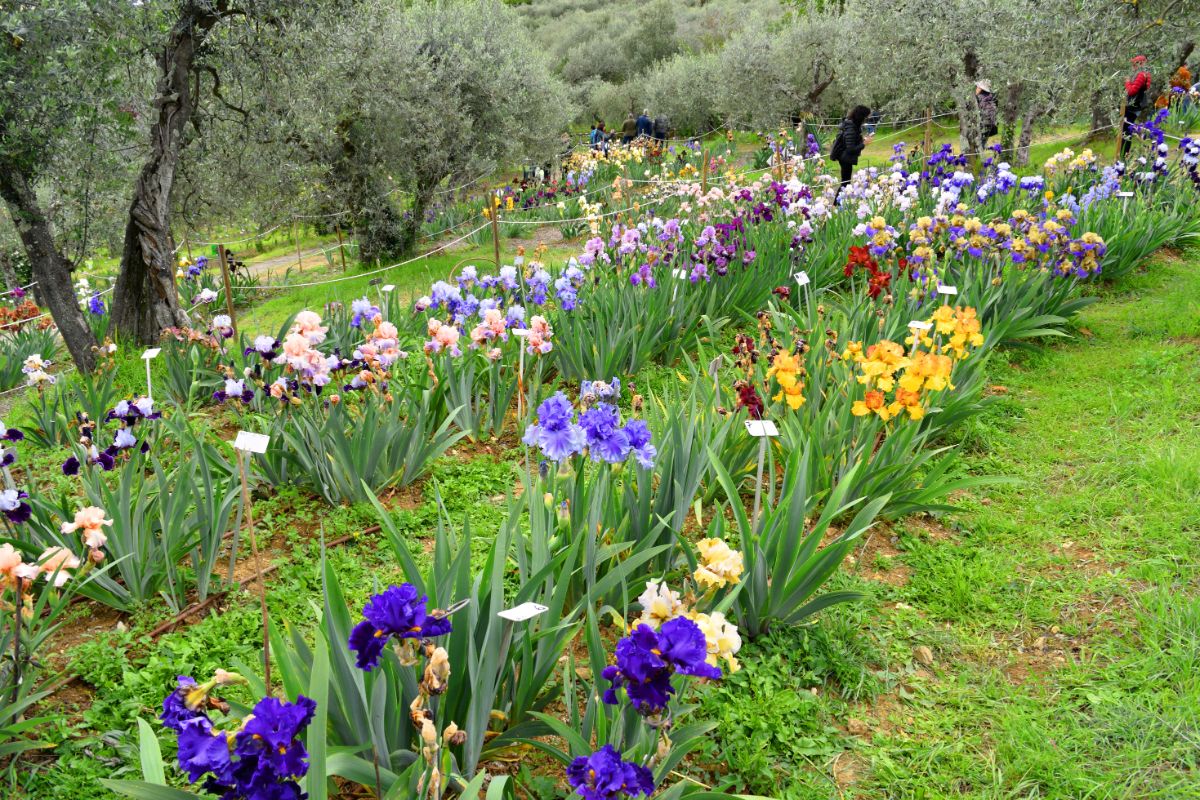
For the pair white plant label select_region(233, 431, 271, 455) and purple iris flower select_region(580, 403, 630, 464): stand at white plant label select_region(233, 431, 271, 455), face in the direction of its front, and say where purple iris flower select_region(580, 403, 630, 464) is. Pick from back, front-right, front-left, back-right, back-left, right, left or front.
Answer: left

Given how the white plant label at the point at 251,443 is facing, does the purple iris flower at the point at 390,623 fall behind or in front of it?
in front

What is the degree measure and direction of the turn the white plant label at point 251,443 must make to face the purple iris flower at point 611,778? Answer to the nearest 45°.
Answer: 0° — it already faces it

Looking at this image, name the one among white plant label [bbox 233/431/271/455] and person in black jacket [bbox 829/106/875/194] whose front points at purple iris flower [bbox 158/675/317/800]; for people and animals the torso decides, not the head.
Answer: the white plant label

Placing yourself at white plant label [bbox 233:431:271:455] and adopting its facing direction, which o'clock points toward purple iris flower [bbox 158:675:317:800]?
The purple iris flower is roughly at 12 o'clock from the white plant label.

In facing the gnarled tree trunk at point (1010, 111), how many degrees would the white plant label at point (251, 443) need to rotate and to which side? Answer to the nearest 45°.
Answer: approximately 135° to its left
